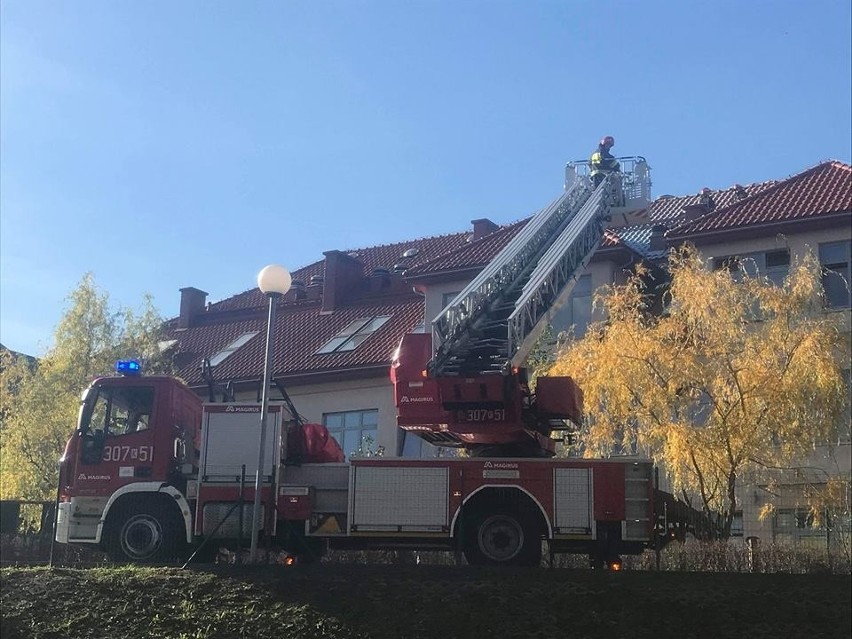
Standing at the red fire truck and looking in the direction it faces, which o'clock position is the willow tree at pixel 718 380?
The willow tree is roughly at 5 o'clock from the red fire truck.

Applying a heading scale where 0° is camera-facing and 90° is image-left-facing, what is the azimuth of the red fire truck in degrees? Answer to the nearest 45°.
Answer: approximately 90°

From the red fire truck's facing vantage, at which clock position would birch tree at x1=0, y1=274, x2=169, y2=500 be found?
The birch tree is roughly at 2 o'clock from the red fire truck.
